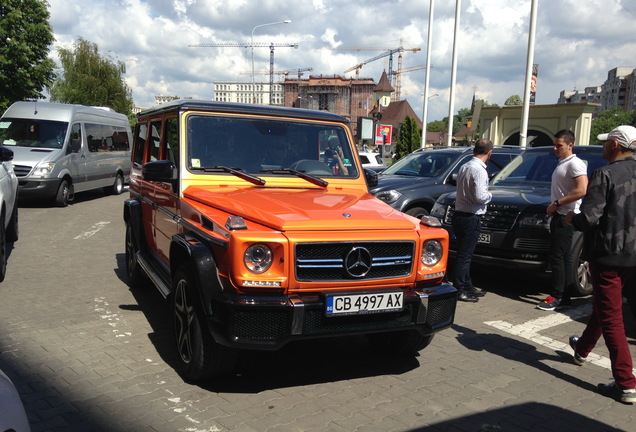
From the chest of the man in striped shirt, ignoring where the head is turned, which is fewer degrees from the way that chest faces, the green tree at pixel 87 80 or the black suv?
the black suv

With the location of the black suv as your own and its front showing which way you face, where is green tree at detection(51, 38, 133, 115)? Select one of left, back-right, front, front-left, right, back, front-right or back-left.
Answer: right

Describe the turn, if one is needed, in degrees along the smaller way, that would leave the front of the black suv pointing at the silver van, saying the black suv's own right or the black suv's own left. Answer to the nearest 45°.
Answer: approximately 45° to the black suv's own right

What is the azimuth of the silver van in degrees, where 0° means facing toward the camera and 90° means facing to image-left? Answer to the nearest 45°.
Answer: approximately 45°

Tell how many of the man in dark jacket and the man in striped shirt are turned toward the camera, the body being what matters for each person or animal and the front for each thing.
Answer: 0

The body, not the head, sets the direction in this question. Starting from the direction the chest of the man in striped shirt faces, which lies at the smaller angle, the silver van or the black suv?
the black suv

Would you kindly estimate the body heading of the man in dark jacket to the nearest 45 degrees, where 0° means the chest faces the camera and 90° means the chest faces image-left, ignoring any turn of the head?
approximately 135°

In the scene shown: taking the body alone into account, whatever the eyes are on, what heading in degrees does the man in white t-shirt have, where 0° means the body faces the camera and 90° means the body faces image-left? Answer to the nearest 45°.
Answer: approximately 45°

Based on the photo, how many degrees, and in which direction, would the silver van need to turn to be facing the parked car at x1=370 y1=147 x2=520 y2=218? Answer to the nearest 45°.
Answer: approximately 90° to its left

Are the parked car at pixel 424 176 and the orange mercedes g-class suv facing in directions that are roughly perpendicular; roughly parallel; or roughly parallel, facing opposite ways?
roughly perpendicular

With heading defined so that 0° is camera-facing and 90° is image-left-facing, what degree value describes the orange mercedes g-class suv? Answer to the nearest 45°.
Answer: approximately 315°

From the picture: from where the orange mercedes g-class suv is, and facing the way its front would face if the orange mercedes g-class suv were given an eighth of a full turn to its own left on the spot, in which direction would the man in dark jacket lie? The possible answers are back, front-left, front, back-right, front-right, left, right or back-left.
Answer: front
